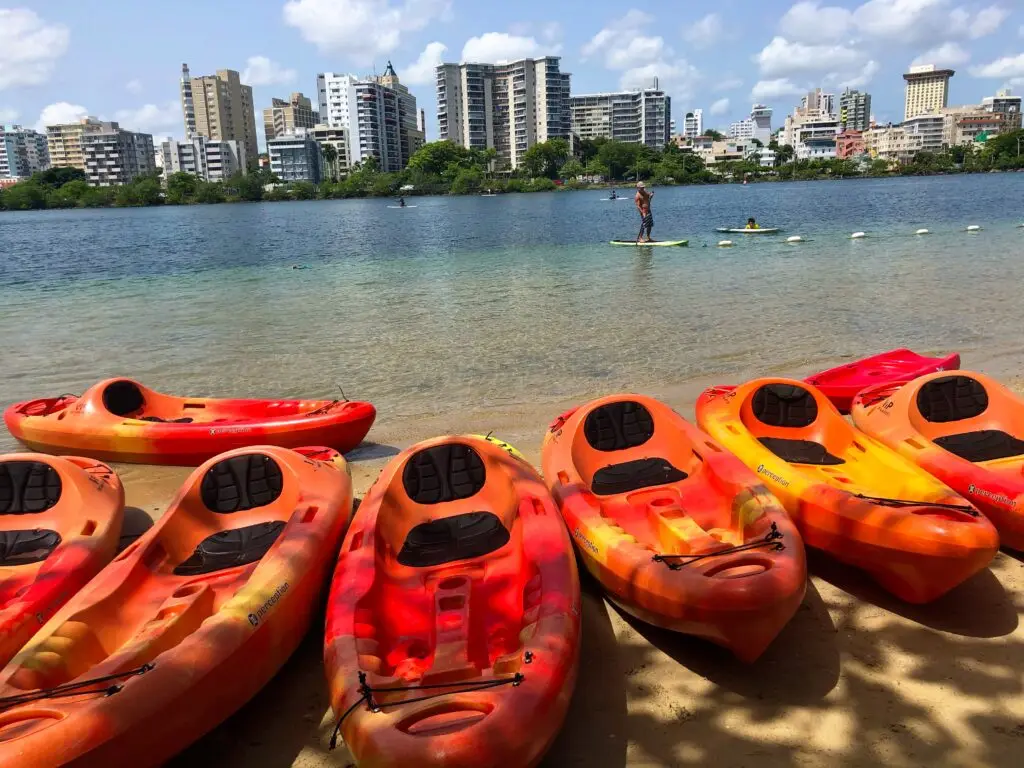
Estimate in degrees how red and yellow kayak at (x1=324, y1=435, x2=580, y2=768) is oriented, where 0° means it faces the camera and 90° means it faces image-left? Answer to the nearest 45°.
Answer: approximately 0°

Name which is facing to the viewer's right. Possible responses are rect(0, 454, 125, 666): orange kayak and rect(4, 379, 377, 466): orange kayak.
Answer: rect(4, 379, 377, 466): orange kayak

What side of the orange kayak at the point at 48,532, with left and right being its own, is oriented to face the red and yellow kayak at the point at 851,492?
left

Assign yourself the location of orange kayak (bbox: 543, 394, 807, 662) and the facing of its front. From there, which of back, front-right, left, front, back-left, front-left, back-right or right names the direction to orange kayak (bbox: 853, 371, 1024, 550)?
left

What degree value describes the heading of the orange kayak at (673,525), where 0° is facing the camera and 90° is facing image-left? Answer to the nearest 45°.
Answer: approximately 315°

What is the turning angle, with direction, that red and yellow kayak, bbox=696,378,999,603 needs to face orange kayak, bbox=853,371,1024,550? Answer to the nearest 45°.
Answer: approximately 90° to its left

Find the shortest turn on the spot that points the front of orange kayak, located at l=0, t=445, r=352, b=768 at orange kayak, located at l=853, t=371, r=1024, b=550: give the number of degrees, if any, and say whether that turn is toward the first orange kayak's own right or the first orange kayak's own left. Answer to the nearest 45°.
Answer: approximately 135° to the first orange kayak's own left

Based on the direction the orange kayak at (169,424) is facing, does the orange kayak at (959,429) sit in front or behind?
in front

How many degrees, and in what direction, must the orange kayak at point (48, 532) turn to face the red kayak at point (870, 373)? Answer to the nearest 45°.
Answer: approximately 135° to its left

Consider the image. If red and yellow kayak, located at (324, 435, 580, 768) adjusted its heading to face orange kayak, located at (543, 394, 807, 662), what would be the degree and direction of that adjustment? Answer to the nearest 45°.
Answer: approximately 135° to its left

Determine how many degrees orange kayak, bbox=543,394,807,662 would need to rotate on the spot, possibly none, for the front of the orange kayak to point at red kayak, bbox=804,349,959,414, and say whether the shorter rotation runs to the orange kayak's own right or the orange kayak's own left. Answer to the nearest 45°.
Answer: approximately 90° to the orange kayak's own left

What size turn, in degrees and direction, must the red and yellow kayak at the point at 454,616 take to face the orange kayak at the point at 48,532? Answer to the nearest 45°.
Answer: approximately 135° to its right

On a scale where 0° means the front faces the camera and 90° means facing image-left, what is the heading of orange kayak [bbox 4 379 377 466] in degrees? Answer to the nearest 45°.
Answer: approximately 270°
